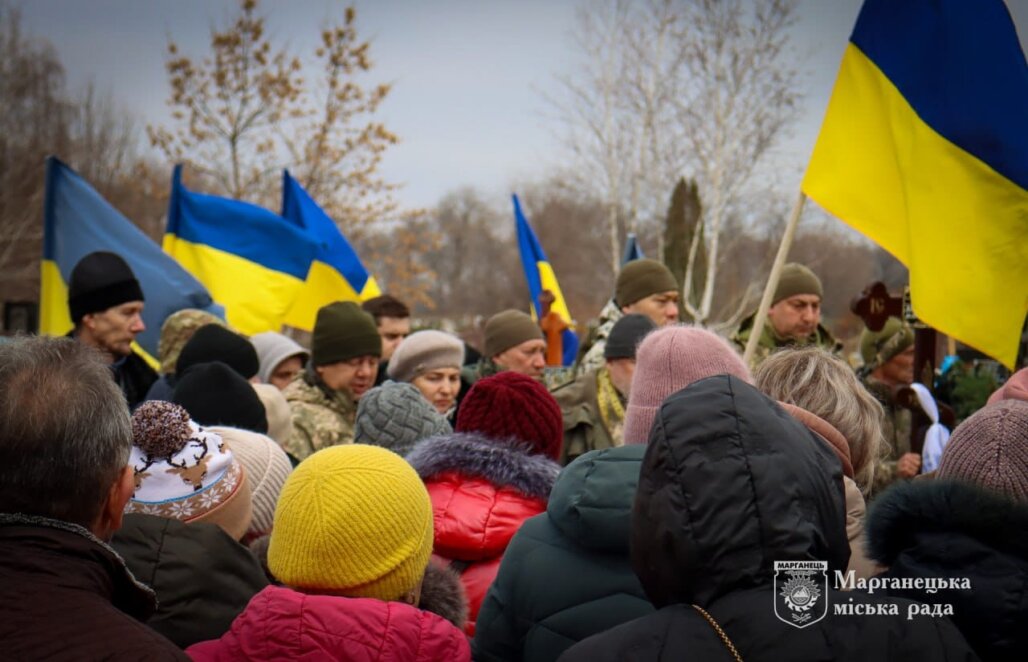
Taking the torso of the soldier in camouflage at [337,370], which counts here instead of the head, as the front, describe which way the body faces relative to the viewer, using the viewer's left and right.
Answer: facing the viewer and to the right of the viewer

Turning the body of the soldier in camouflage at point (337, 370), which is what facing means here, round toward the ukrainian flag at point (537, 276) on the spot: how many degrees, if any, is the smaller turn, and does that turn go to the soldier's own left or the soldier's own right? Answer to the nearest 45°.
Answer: approximately 90° to the soldier's own left

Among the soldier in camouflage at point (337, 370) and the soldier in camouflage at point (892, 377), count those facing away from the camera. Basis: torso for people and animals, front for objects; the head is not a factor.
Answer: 0

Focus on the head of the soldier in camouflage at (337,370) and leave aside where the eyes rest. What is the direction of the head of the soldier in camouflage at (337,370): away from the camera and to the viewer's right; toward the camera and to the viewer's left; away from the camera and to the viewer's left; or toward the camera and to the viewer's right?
toward the camera and to the viewer's right

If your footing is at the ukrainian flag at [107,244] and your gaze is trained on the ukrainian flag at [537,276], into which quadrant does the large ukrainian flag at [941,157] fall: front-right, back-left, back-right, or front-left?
front-right

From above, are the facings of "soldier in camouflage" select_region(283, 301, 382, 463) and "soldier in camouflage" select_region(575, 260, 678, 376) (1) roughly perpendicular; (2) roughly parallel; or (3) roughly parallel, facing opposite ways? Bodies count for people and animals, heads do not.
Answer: roughly parallel
